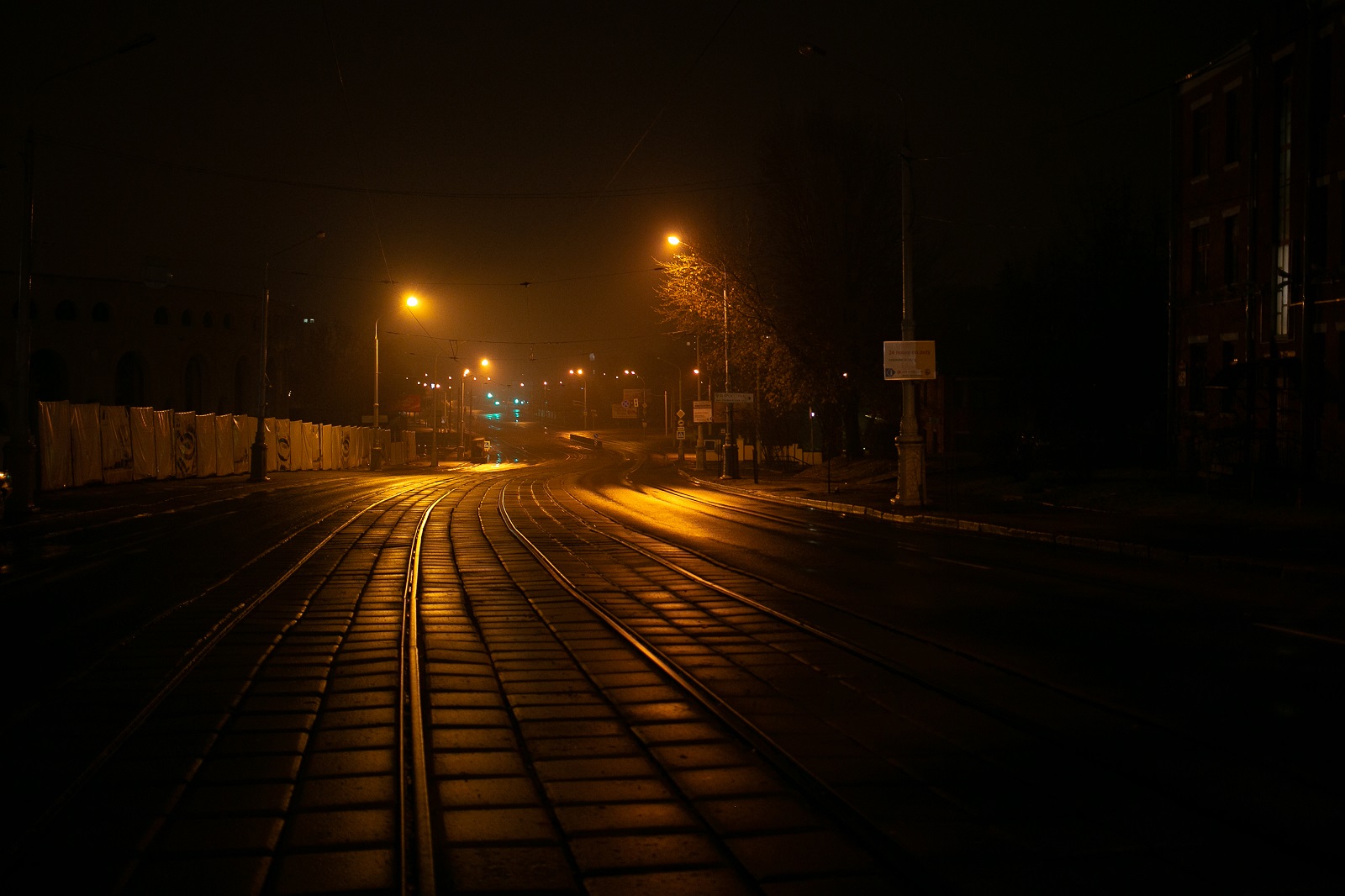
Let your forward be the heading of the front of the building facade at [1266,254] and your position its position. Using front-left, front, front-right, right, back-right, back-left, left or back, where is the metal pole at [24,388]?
front

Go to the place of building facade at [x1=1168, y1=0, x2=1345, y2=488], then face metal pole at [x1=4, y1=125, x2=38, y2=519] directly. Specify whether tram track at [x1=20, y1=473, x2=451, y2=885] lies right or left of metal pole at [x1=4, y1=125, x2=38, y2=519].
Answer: left

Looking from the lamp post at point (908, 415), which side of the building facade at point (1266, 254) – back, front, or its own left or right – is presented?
front

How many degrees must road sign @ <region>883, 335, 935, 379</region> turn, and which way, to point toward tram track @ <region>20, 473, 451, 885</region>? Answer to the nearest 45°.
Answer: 0° — it already faces it

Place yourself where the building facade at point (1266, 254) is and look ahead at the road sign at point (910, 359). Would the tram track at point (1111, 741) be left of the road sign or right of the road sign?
left

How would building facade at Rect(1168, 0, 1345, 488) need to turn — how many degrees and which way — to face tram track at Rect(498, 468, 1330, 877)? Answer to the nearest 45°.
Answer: approximately 45° to its left

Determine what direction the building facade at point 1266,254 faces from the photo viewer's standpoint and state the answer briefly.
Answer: facing the viewer and to the left of the viewer

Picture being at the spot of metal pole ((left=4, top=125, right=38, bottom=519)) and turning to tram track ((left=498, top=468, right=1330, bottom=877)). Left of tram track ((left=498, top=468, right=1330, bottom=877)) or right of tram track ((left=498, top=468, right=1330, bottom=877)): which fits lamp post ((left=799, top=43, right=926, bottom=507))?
left

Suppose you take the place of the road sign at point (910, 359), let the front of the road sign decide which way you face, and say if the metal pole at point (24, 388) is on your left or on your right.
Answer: on your right

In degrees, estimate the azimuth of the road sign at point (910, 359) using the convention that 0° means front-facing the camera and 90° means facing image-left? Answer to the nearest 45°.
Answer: approximately 0°

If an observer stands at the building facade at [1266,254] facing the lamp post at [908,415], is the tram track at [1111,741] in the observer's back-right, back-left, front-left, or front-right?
front-left

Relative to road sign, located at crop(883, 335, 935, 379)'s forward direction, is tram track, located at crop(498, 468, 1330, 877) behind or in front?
in front

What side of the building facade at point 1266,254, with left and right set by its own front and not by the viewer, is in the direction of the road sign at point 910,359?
front

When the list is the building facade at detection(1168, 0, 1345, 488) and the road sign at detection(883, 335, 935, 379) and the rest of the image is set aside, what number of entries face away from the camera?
0
